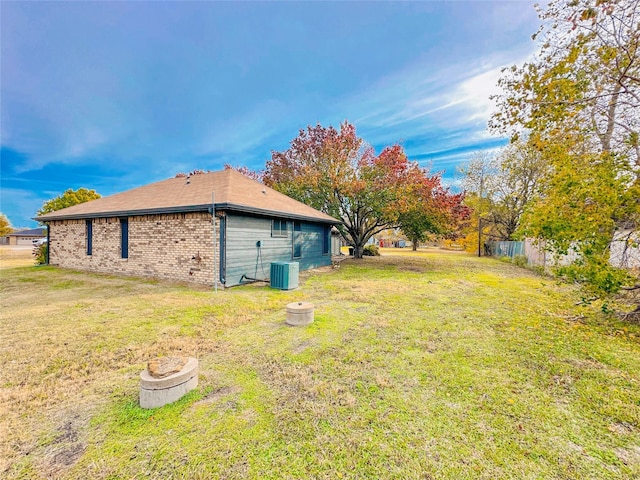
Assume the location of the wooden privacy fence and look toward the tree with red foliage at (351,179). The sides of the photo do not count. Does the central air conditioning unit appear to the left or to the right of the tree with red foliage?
left
